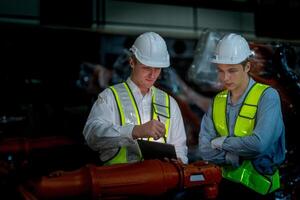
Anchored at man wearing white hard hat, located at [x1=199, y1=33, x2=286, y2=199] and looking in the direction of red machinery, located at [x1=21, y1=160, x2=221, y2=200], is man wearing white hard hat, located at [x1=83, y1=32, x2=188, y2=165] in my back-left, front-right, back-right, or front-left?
front-right

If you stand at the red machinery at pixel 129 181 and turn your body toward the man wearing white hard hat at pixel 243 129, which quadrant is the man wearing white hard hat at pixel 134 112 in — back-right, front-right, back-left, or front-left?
front-left

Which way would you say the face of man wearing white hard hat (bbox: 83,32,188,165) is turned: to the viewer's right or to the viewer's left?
to the viewer's right

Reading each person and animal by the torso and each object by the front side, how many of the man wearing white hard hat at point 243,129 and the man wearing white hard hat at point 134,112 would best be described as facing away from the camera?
0

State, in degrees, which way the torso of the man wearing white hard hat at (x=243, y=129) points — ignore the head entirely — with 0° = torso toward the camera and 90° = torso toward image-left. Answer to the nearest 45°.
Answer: approximately 45°

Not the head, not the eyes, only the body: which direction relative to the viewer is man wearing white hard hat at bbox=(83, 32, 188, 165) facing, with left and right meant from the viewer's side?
facing the viewer and to the right of the viewer

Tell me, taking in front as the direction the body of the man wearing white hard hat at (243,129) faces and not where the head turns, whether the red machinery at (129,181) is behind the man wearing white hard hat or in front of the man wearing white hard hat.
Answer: in front

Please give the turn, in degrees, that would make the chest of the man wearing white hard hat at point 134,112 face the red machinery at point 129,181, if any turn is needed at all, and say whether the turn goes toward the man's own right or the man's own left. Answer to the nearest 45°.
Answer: approximately 45° to the man's own right

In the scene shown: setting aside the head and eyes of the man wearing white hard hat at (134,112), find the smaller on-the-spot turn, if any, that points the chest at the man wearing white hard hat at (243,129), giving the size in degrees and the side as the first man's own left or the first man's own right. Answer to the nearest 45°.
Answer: approximately 45° to the first man's own left

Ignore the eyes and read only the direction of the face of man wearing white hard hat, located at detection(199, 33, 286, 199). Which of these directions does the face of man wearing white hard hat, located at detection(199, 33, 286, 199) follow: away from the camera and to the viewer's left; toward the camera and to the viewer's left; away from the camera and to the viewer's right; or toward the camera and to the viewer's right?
toward the camera and to the viewer's left

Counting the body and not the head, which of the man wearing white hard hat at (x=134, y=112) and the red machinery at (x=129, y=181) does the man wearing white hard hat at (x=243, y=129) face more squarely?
the red machinery
